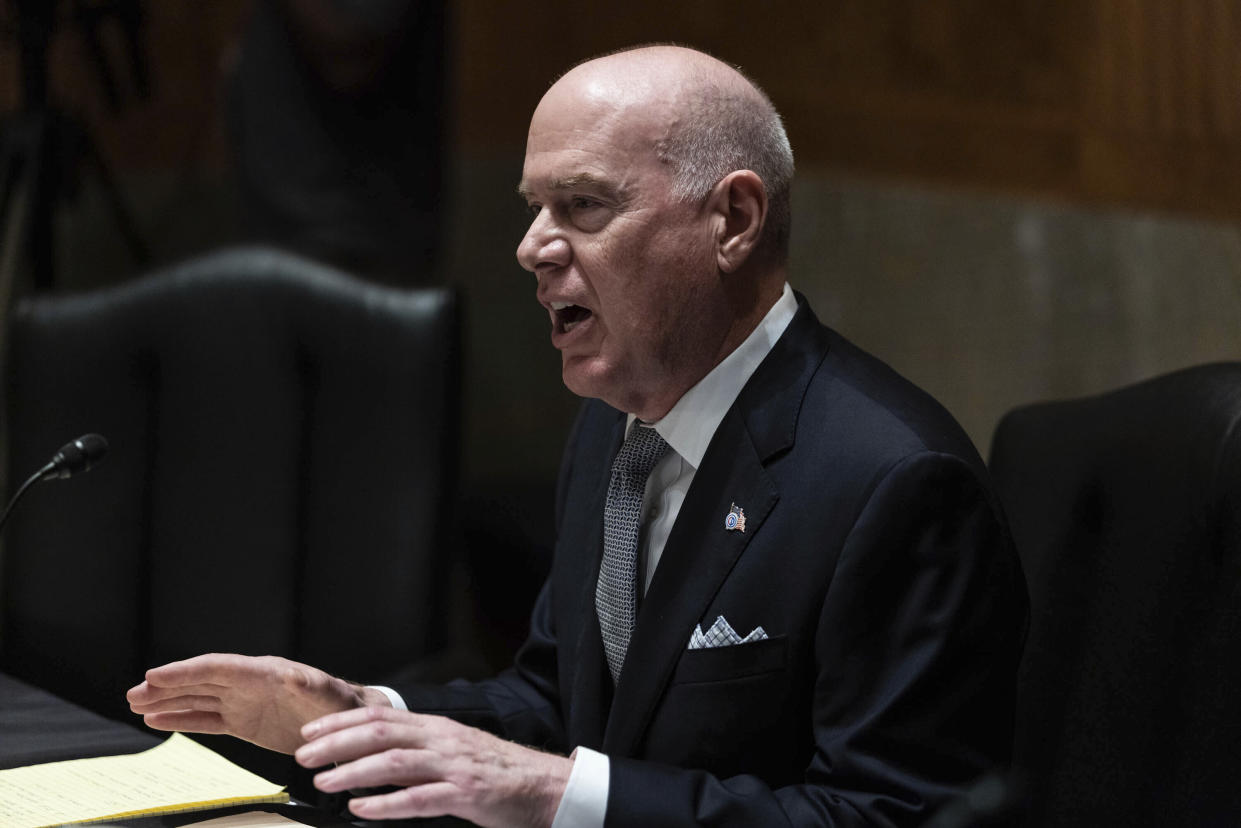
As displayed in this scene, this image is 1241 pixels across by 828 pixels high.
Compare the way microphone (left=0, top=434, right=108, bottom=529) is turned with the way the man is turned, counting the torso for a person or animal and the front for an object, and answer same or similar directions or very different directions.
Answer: very different directions

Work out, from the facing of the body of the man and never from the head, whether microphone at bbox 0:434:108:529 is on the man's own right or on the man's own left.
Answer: on the man's own right

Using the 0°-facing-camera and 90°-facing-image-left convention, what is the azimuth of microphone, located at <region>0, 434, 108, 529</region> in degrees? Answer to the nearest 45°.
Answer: approximately 270°

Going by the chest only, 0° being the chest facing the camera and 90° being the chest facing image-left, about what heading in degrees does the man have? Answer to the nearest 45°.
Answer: approximately 45°

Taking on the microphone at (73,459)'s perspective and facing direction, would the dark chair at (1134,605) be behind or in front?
in front

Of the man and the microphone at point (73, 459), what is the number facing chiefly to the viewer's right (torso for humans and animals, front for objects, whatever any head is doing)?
1

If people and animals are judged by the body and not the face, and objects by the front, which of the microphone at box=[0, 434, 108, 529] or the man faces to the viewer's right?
the microphone

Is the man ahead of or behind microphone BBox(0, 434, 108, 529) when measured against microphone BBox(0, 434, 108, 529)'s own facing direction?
ahead
